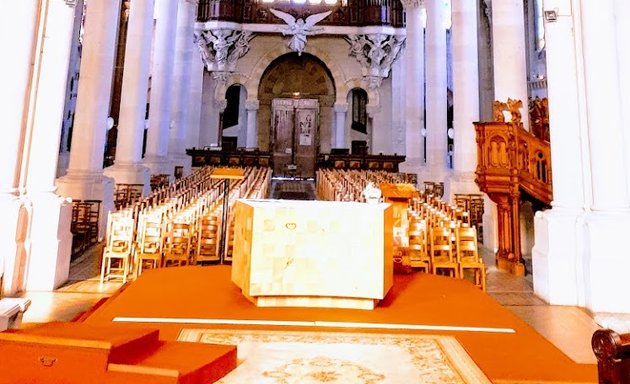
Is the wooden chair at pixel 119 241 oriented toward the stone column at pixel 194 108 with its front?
no

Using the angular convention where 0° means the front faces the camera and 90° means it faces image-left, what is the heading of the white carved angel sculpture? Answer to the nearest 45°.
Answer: approximately 0°

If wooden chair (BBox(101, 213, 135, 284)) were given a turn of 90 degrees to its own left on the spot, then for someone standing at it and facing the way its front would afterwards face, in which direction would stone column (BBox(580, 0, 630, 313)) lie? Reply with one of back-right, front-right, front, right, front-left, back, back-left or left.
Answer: front-right

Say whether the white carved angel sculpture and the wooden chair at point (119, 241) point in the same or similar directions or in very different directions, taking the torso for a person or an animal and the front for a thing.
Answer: same or similar directions

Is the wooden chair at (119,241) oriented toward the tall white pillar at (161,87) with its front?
no

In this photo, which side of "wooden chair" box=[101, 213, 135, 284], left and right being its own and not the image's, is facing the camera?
front

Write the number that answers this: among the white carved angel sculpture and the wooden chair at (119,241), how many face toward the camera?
2

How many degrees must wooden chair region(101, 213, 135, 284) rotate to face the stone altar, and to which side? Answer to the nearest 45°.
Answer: approximately 45° to its left

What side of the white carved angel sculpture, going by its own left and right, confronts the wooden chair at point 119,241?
front

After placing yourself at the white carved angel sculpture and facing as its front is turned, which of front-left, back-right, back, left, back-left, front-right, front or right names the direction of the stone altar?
front

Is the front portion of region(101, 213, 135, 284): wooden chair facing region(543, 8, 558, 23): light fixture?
no

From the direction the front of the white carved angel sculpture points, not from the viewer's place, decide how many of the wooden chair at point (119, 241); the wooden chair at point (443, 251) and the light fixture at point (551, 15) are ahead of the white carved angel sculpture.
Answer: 3

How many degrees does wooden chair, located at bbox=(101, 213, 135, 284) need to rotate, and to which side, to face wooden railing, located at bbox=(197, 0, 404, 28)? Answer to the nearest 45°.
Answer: approximately 135° to its left

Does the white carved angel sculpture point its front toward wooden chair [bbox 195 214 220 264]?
yes

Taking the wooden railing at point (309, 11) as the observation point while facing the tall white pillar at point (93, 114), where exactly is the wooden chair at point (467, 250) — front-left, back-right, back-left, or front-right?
front-left

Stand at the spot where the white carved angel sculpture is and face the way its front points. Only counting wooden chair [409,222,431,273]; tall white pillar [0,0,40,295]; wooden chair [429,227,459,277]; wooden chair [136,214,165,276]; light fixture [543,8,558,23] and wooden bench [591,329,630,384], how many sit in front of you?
6
